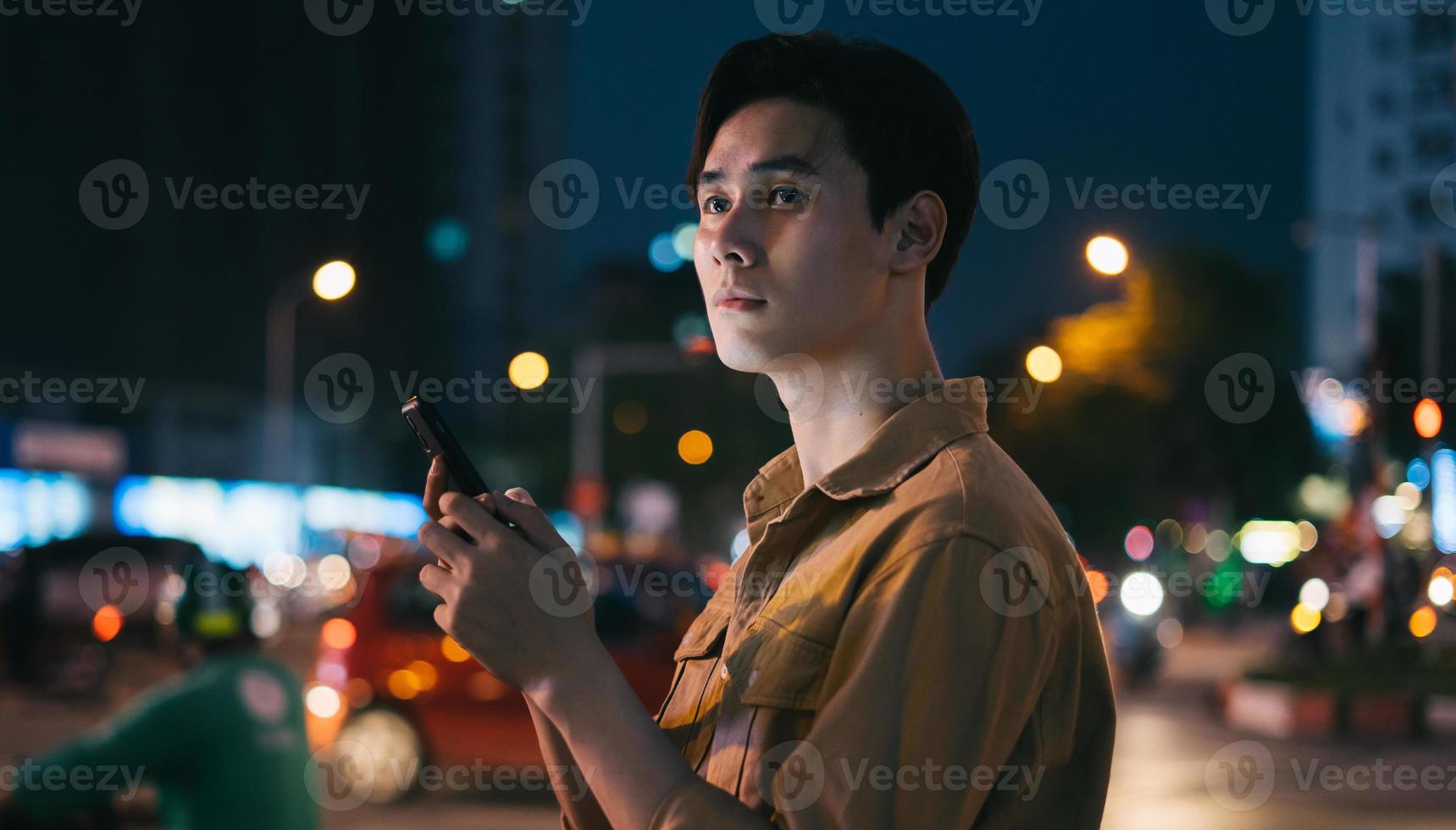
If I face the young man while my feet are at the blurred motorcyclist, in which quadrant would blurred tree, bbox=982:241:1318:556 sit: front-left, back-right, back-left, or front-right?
back-left

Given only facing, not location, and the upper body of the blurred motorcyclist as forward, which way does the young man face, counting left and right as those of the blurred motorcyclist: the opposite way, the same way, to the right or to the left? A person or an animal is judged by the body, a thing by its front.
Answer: to the left

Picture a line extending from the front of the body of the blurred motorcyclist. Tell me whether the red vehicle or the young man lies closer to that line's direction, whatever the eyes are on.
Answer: the red vehicle

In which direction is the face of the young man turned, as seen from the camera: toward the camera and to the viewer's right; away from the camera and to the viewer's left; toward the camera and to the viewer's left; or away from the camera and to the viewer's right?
toward the camera and to the viewer's left

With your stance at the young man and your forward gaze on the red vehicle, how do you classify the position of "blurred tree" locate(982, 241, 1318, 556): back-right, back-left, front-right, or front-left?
front-right

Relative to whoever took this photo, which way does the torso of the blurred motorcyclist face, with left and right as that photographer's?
facing away from the viewer and to the left of the viewer

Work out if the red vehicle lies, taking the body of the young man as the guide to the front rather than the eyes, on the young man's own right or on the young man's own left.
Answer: on the young man's own right

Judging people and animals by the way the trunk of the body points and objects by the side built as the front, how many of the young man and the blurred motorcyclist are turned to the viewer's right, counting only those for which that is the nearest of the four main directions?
0

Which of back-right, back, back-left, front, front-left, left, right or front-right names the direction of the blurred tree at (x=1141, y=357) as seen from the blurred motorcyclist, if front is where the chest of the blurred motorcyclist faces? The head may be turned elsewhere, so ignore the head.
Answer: right

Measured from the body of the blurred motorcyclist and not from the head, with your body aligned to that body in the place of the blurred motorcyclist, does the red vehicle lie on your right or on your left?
on your right

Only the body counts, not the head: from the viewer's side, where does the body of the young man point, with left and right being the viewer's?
facing the viewer and to the left of the viewer

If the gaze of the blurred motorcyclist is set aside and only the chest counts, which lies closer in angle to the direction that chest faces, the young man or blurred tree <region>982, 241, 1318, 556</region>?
the blurred tree

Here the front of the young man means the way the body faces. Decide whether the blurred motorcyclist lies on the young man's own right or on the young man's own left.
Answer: on the young man's own right

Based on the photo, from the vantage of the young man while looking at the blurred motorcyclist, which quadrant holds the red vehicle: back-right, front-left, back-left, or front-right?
front-right
